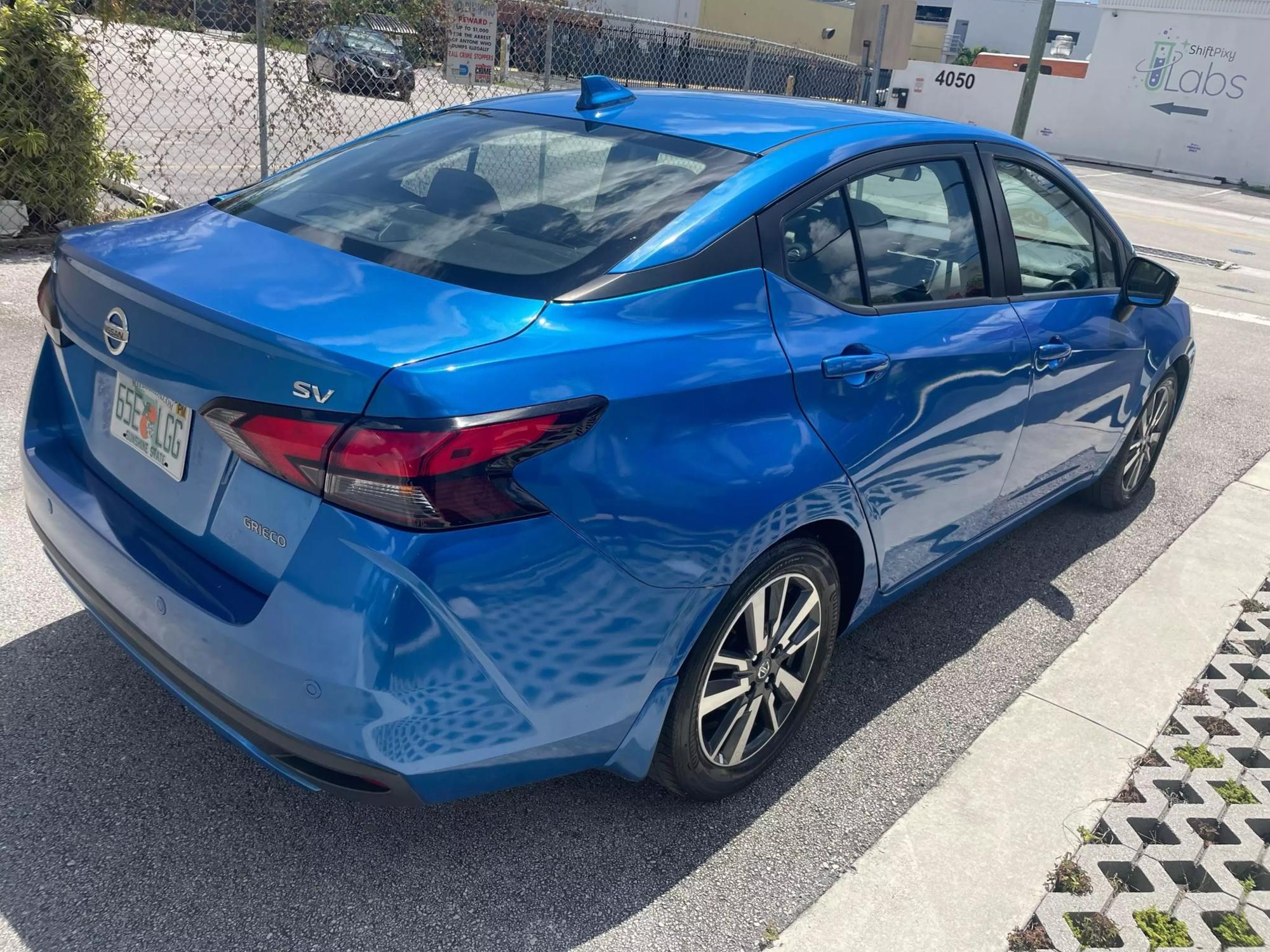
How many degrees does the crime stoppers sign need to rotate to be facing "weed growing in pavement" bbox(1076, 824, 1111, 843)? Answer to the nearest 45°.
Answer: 0° — it already faces it

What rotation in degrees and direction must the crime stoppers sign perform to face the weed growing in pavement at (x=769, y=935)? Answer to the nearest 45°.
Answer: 0° — it already faces it

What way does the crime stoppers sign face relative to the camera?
toward the camera

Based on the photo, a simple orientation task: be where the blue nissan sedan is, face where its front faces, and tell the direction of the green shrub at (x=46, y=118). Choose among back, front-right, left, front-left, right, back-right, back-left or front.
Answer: left

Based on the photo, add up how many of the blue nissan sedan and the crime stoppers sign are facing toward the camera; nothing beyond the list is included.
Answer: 1

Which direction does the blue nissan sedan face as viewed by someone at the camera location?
facing away from the viewer and to the right of the viewer

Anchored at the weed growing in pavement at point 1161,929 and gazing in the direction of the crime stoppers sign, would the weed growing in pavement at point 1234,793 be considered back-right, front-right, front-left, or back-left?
front-right

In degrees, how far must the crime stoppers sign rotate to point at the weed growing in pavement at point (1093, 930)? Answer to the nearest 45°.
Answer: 0° — it already faces it

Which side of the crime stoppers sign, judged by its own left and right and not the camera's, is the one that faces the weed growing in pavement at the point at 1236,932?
front

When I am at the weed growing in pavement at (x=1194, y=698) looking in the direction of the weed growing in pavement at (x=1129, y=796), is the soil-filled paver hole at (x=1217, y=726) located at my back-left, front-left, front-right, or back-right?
front-left

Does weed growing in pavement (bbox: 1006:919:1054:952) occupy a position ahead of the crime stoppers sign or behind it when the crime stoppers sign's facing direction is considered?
ahead

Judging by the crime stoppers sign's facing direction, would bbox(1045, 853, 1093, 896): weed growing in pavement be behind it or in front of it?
in front

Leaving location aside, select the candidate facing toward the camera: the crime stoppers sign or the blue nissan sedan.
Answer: the crime stoppers sign

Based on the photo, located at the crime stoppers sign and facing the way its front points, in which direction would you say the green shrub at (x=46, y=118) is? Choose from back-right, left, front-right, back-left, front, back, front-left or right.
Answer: front-right

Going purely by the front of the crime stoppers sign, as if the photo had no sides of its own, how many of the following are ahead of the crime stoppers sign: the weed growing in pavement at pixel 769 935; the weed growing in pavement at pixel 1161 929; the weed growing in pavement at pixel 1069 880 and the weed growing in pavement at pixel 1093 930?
4
